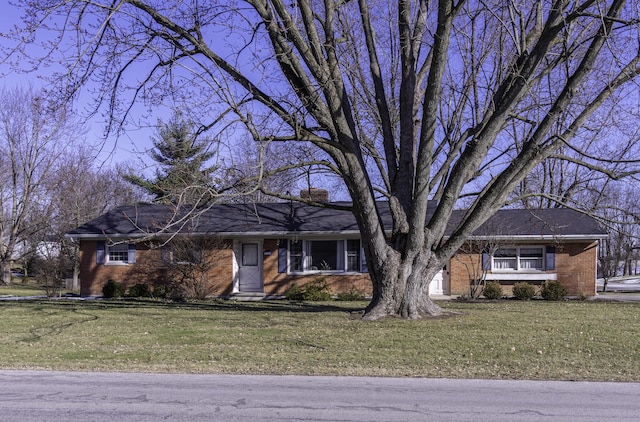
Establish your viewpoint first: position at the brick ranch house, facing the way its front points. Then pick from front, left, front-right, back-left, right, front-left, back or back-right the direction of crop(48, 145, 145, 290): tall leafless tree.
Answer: back-right

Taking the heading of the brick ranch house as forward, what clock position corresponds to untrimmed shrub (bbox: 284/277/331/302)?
The untrimmed shrub is roughly at 12 o'clock from the brick ranch house.

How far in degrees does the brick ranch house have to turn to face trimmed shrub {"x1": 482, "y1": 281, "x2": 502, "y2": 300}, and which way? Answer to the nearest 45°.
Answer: approximately 90° to its left

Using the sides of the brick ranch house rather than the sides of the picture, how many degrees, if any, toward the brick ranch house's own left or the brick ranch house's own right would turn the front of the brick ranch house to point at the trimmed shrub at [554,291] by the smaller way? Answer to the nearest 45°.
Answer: approximately 90° to the brick ranch house's own left

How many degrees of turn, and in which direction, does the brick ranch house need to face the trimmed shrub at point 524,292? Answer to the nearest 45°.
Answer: approximately 90° to its left

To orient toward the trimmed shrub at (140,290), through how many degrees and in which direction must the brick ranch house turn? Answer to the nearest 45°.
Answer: approximately 90° to its right

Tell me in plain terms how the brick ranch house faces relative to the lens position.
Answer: facing the viewer
